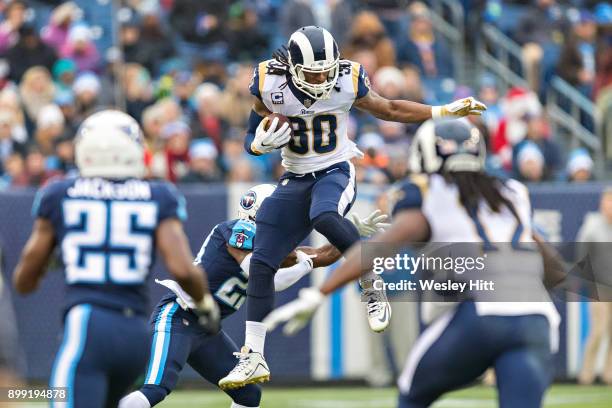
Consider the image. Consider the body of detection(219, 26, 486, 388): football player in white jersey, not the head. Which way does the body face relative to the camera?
toward the camera

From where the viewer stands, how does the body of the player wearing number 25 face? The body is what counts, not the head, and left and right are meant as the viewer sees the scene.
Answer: facing away from the viewer

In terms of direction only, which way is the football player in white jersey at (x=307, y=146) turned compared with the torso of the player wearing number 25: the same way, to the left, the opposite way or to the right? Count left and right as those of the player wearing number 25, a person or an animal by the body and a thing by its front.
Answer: the opposite way

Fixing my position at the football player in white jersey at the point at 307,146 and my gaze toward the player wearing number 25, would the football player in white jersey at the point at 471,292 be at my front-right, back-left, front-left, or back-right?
front-left

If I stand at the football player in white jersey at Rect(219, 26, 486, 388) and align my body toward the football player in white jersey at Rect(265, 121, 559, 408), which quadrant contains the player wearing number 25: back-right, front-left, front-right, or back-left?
front-right

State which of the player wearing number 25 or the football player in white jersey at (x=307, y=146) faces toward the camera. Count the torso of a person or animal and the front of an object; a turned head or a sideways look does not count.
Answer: the football player in white jersey

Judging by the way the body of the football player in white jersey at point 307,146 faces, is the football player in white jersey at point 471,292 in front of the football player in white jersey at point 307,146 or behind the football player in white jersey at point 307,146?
in front

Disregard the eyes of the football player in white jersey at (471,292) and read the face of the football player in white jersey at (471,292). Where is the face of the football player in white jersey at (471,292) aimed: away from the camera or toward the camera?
away from the camera

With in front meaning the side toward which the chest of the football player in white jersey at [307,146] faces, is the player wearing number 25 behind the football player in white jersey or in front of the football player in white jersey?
in front

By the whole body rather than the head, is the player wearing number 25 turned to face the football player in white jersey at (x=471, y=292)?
no

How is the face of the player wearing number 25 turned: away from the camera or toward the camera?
away from the camera

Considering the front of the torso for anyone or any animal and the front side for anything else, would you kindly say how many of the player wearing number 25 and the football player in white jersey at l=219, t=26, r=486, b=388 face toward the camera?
1
